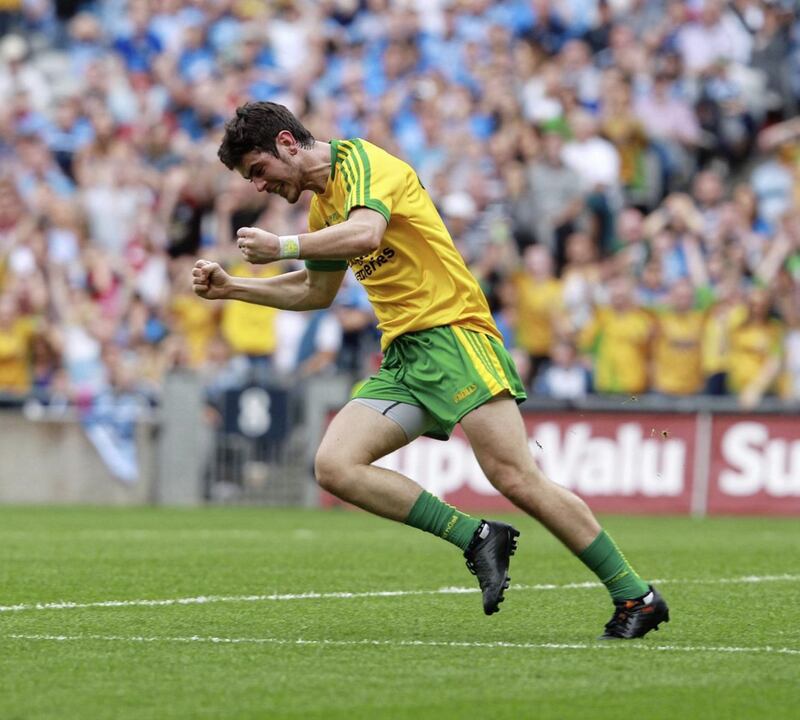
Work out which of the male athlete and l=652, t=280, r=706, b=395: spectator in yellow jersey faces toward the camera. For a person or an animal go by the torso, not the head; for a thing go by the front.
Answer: the spectator in yellow jersey

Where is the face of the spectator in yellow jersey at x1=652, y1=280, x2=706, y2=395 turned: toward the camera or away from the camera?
toward the camera

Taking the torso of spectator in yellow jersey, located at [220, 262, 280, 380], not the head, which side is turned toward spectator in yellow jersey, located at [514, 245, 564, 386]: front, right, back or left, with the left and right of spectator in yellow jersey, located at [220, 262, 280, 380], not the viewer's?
left

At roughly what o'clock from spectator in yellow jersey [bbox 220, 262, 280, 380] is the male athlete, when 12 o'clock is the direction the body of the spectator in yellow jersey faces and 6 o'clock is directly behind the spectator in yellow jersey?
The male athlete is roughly at 12 o'clock from the spectator in yellow jersey.

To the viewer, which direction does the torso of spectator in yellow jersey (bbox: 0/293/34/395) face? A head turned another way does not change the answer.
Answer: toward the camera

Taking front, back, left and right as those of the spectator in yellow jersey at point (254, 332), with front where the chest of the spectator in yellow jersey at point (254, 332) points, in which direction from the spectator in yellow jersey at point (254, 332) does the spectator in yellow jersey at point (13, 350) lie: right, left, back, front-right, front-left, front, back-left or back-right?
right

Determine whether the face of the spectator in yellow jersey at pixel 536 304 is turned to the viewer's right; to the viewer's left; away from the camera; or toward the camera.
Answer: toward the camera

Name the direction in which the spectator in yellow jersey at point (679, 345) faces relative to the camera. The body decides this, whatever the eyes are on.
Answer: toward the camera

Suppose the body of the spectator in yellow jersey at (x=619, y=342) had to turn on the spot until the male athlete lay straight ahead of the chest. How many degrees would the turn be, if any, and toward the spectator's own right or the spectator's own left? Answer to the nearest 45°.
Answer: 0° — they already face them

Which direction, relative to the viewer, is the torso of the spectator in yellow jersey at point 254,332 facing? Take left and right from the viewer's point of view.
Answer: facing the viewer

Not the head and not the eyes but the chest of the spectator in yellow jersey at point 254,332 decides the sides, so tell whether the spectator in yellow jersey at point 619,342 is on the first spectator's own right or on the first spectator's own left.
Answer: on the first spectator's own left

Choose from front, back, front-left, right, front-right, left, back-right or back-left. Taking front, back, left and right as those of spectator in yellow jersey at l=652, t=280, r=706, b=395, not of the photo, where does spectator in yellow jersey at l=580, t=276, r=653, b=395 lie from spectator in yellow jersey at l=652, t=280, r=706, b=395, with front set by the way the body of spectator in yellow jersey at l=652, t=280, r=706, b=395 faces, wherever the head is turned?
right

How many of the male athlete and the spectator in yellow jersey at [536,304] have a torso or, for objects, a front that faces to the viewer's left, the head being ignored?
1

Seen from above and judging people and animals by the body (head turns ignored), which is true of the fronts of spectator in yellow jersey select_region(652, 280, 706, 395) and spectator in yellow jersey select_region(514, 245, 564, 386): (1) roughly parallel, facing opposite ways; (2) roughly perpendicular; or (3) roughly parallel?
roughly parallel

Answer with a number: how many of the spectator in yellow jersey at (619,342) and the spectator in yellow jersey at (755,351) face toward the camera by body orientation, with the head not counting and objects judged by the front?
2

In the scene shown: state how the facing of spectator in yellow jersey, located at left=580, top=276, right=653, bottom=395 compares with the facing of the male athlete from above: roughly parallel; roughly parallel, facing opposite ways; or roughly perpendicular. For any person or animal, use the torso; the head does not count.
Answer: roughly perpendicular

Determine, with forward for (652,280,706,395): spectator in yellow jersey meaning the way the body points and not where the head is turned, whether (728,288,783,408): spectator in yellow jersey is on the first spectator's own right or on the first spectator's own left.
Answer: on the first spectator's own left
